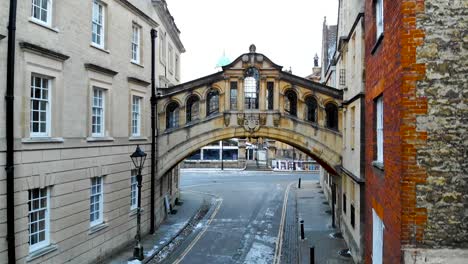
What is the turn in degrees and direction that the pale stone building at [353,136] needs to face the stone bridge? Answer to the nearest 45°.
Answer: approximately 45° to its right

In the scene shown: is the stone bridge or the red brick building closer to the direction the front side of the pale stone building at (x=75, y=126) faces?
the red brick building

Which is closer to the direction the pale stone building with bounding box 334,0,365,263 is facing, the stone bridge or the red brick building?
the stone bridge

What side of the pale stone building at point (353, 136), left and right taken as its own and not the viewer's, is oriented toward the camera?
left

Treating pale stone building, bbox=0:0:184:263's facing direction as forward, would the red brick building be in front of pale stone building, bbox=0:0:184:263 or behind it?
in front

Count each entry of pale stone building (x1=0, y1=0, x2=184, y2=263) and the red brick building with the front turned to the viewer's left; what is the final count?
1

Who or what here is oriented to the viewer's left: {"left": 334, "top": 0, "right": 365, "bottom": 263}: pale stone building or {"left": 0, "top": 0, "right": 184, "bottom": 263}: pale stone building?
{"left": 334, "top": 0, "right": 365, "bottom": 263}: pale stone building

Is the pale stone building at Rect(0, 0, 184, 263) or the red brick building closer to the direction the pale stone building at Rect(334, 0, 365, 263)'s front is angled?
the pale stone building

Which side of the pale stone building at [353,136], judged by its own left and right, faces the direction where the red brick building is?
left

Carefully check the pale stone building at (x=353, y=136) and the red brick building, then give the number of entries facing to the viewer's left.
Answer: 2

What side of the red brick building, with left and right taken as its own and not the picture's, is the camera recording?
left

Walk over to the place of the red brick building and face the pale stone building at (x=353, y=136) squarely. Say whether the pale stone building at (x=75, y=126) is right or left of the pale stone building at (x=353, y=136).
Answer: left

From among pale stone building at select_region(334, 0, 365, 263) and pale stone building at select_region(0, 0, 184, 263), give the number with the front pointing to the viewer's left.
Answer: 1

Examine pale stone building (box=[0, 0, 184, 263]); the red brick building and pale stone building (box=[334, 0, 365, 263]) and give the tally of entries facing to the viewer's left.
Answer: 2

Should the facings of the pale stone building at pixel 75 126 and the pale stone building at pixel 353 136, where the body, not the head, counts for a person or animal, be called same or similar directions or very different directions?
very different directions

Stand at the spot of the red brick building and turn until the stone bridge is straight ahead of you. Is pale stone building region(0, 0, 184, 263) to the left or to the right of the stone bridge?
left

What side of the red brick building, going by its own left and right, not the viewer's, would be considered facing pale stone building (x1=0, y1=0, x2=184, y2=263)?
front
